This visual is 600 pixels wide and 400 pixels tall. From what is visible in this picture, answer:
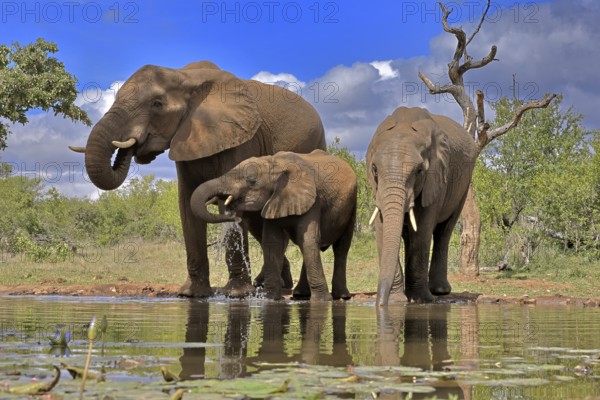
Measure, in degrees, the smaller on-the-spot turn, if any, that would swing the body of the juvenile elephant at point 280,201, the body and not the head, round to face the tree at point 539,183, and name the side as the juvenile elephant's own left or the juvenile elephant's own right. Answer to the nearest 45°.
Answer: approximately 180°

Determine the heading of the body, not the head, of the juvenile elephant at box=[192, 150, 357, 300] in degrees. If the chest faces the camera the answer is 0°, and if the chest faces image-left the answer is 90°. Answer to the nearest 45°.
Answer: approximately 45°

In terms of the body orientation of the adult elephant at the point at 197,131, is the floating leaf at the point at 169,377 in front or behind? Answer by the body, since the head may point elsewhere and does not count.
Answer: in front

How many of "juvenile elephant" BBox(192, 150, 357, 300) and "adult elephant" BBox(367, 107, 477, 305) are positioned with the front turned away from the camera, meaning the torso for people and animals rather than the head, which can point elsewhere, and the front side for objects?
0

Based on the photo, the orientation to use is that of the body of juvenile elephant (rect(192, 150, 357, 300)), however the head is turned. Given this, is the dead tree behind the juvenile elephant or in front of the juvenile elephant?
behind

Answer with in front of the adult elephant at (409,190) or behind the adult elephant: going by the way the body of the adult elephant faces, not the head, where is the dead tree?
behind

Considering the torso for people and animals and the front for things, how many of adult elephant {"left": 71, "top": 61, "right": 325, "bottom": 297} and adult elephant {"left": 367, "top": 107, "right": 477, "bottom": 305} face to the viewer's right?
0

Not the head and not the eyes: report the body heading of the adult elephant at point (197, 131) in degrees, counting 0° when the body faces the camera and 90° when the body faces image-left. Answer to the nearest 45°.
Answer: approximately 45°

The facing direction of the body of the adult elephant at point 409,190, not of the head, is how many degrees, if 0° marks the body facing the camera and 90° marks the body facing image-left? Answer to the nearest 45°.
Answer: approximately 45°
